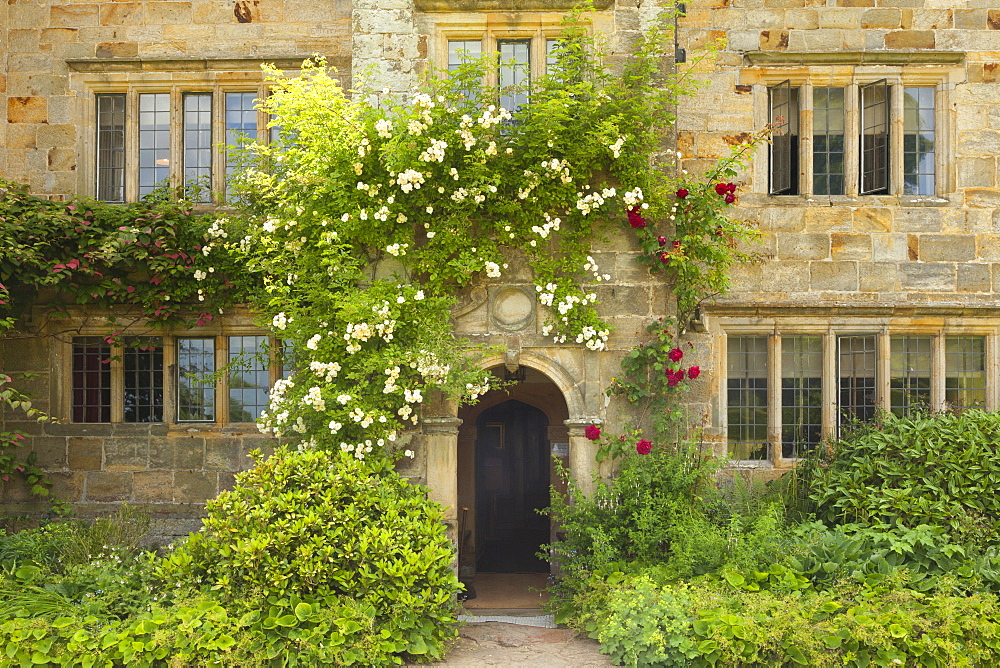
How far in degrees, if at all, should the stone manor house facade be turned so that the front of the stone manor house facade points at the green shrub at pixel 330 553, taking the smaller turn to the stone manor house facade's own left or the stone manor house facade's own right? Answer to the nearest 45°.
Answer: approximately 45° to the stone manor house facade's own right

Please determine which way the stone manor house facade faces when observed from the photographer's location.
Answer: facing the viewer

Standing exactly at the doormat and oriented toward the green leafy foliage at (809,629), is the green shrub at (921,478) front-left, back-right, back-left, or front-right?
front-left

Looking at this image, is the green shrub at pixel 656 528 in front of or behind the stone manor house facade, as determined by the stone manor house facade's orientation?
in front

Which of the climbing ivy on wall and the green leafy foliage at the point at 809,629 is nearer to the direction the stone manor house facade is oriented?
the green leafy foliage

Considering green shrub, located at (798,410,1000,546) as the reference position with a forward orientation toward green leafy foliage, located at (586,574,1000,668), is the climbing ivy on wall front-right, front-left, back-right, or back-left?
front-right

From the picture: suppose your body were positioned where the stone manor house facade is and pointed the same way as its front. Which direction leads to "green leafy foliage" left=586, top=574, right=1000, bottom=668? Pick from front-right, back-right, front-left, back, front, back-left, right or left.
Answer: front

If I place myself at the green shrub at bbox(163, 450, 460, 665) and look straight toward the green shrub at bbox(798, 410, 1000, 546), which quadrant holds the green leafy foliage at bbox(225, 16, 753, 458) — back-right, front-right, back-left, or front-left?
front-left

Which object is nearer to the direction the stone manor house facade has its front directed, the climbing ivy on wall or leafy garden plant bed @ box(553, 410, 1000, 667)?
the leafy garden plant bed
